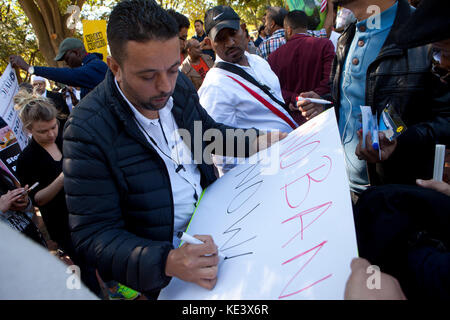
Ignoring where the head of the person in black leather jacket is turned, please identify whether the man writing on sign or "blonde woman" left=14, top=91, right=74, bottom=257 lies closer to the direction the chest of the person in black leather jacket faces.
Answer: the man writing on sign

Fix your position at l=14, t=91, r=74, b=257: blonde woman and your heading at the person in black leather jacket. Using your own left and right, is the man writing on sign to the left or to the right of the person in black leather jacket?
right

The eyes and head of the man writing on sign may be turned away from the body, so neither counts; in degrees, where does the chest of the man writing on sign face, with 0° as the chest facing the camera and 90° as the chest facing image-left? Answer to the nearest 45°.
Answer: approximately 315°

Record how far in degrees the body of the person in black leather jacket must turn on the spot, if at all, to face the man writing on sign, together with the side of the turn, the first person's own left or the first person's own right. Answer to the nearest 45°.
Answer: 0° — they already face them

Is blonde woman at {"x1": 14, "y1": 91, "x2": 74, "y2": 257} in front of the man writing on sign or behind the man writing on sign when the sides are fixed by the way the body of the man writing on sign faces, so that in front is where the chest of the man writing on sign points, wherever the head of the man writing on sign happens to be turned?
behind

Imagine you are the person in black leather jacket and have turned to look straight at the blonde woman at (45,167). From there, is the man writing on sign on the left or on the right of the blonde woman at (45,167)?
left

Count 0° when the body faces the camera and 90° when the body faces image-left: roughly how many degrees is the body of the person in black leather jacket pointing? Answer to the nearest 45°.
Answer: approximately 45°

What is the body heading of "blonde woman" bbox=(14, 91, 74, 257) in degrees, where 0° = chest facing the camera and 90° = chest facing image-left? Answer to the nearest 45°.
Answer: approximately 315°

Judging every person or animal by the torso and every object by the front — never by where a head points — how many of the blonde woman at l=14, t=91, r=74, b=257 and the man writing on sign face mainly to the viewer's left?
0

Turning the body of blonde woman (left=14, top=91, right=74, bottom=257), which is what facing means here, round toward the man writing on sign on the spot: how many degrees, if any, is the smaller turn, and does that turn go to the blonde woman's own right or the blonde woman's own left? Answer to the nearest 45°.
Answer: approximately 45° to the blonde woman's own right

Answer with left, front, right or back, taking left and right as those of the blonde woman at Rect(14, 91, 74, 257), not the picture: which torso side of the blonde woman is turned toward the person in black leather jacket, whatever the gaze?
front
